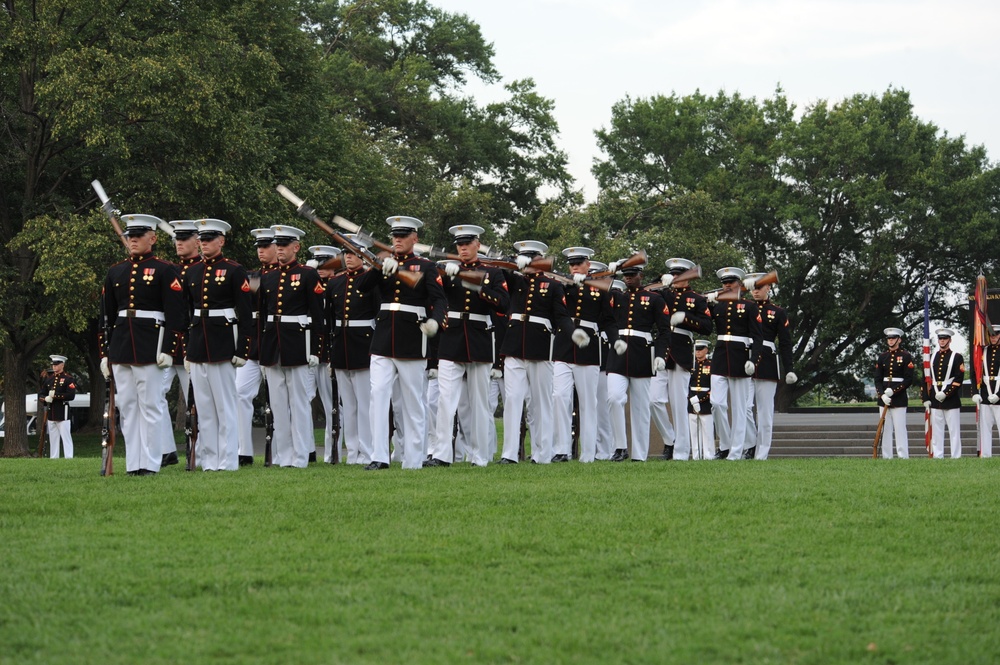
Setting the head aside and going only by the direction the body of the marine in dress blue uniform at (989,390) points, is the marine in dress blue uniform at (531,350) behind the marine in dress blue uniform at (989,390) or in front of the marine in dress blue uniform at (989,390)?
in front

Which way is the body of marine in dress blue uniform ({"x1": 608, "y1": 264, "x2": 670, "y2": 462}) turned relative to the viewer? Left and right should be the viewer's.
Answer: facing the viewer and to the left of the viewer

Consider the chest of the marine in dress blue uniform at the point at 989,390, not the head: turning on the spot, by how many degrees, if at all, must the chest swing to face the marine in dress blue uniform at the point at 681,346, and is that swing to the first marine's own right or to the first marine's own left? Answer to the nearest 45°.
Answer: approximately 45° to the first marine's own right

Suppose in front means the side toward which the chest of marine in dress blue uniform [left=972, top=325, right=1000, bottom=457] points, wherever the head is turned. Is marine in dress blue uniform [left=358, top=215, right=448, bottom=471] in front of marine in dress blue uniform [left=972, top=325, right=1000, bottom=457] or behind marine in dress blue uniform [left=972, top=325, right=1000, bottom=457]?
in front

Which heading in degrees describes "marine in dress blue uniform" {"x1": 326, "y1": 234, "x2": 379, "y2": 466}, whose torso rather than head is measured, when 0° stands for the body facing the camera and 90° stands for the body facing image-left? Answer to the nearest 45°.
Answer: approximately 45°

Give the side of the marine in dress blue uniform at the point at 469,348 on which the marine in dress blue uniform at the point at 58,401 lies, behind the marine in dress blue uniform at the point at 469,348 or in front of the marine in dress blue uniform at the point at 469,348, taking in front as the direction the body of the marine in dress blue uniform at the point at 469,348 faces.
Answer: behind

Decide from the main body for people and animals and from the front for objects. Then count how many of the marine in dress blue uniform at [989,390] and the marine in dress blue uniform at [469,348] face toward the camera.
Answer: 2

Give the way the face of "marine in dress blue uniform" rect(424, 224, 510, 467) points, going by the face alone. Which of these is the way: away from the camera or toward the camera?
toward the camera

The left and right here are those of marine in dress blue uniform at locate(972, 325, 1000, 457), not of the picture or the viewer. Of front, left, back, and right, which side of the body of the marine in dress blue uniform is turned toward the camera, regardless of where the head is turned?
front
